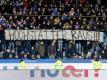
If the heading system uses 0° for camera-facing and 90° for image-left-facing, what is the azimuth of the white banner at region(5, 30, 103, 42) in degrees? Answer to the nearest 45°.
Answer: approximately 0°

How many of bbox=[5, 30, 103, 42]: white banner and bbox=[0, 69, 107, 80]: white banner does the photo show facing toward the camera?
2

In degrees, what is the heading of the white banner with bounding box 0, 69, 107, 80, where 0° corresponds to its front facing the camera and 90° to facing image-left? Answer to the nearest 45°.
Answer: approximately 0°

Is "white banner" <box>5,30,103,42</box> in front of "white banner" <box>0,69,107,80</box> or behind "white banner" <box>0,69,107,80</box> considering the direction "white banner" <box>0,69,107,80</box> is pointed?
behind

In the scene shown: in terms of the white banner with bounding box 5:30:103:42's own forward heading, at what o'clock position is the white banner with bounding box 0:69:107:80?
the white banner with bounding box 0:69:107:80 is roughly at 12 o'clock from the white banner with bounding box 5:30:103:42.
